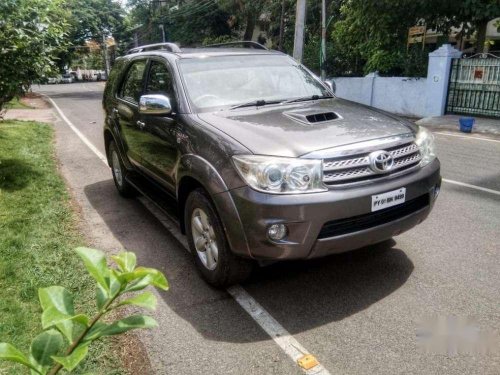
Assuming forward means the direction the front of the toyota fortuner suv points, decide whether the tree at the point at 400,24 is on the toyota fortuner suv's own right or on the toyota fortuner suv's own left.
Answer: on the toyota fortuner suv's own left

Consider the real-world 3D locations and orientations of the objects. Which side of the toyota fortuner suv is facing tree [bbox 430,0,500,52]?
left

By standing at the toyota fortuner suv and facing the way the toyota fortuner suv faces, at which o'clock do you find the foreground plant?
The foreground plant is roughly at 2 o'clock from the toyota fortuner suv.

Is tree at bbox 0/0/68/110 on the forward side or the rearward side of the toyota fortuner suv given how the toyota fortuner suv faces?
on the rearward side

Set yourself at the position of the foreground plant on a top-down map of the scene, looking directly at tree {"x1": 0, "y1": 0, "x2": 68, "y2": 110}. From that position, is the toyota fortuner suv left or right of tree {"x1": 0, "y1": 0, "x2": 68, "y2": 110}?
right

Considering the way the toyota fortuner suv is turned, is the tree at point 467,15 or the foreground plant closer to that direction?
the foreground plant

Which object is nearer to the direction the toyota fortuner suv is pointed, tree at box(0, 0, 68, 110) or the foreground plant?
the foreground plant

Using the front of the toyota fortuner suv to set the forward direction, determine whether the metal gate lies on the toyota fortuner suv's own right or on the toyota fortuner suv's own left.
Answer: on the toyota fortuner suv's own left

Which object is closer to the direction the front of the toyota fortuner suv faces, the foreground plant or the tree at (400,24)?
the foreground plant

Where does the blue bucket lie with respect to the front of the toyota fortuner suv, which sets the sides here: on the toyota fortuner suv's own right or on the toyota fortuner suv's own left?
on the toyota fortuner suv's own left

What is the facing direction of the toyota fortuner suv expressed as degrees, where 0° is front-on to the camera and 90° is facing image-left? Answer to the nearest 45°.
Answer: approximately 315°
